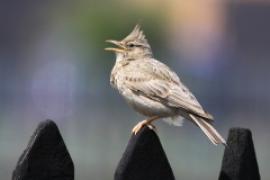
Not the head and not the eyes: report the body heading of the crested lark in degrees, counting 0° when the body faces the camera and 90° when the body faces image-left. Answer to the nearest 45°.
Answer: approximately 90°
